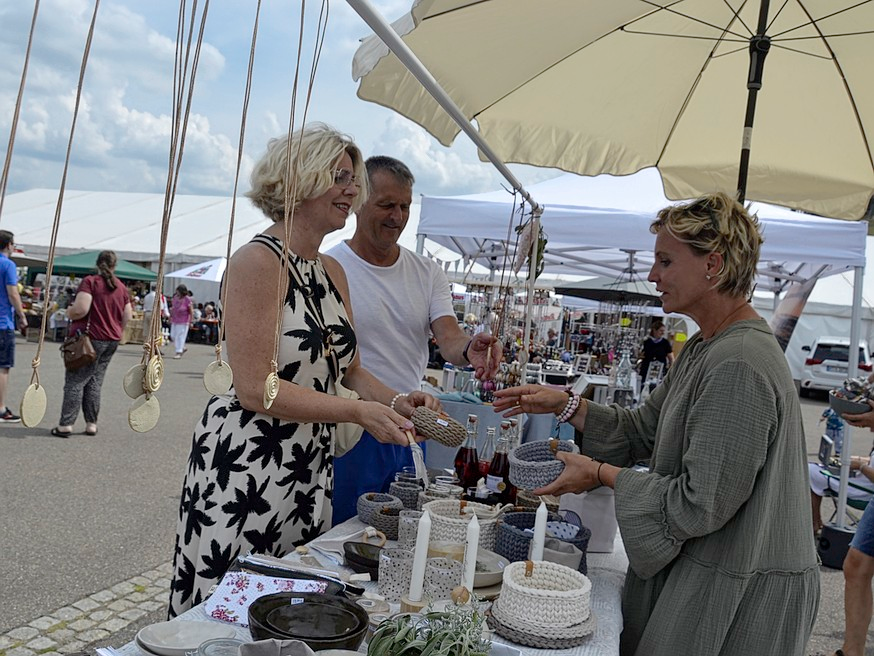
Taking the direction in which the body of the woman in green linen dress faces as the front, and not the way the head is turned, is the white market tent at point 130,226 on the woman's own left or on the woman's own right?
on the woman's own right

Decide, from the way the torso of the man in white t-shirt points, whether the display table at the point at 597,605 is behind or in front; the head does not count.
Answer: in front

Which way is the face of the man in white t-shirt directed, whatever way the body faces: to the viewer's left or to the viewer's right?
to the viewer's right

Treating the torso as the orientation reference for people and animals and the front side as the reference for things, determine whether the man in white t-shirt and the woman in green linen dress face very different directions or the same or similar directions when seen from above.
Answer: very different directions

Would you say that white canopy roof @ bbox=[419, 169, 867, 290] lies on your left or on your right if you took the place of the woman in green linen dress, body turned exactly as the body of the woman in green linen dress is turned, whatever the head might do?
on your right

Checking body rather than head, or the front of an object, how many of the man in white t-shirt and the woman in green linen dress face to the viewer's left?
1

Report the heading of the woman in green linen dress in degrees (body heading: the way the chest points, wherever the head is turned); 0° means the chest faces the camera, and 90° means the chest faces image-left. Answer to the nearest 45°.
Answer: approximately 90°

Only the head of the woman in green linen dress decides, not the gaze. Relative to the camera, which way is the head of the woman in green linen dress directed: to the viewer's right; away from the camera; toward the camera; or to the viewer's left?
to the viewer's left

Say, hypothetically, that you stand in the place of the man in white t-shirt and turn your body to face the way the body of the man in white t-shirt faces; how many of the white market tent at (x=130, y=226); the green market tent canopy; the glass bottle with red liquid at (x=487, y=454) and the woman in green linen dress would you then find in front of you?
2

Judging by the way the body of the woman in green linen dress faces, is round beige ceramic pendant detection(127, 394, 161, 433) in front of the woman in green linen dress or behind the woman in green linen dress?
in front

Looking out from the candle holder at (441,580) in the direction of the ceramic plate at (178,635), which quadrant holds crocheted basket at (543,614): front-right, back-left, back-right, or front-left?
back-left

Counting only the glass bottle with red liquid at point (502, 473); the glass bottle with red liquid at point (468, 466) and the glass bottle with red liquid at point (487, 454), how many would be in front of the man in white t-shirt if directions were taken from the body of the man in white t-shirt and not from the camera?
3

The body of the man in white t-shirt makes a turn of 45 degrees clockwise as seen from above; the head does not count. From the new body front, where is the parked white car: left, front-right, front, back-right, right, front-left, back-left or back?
back-left
